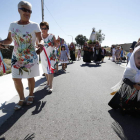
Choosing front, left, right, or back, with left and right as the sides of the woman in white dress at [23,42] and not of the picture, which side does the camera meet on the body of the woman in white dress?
front
